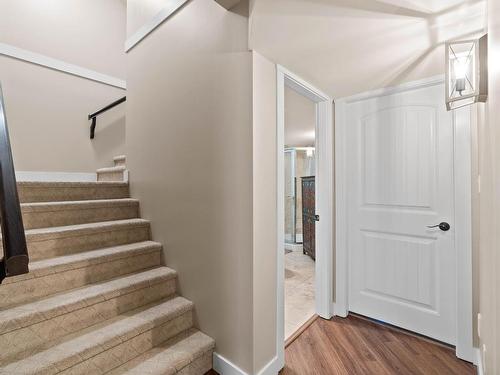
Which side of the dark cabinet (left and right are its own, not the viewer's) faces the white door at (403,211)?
left

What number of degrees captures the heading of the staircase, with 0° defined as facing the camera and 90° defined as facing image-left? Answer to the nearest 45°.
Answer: approximately 315°

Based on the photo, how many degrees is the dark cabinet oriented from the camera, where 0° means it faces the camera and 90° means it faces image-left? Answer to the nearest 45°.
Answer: approximately 90°

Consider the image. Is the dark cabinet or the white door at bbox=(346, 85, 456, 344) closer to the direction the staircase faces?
the white door

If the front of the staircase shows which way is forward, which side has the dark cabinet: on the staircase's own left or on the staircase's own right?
on the staircase's own left

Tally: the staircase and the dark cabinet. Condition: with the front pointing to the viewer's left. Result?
1

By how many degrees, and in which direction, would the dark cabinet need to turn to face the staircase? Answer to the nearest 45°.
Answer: approximately 45° to its left
